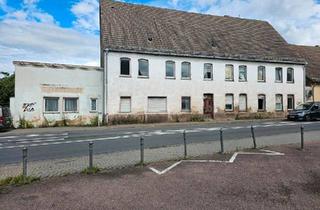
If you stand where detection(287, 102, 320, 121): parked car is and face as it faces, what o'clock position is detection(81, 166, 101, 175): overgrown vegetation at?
The overgrown vegetation is roughly at 11 o'clock from the parked car.

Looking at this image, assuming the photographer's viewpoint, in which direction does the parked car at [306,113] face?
facing the viewer and to the left of the viewer

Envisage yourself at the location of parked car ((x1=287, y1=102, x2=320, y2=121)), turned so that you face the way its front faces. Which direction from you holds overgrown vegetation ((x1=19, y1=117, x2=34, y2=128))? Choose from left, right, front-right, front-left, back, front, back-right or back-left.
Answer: front

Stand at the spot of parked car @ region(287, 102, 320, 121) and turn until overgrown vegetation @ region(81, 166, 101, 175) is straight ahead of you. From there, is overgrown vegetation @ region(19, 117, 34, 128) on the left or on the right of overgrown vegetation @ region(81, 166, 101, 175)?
right

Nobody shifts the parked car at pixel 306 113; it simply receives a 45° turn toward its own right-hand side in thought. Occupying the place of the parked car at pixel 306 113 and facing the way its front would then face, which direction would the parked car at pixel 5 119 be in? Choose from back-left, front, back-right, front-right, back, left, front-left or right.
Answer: front-left
